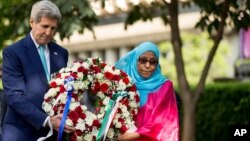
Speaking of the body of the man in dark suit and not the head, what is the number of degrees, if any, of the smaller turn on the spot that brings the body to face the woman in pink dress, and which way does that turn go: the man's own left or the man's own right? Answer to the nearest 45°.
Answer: approximately 45° to the man's own left

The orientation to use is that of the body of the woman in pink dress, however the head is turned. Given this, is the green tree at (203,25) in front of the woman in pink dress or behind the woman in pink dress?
behind

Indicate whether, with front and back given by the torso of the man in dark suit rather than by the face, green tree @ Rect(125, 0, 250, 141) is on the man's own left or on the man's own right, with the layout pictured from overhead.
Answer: on the man's own left

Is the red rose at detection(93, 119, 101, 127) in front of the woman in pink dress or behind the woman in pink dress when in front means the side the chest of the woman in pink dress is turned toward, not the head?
in front

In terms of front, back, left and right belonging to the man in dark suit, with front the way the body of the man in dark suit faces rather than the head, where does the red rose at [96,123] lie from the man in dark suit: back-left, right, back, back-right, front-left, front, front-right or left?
front-left

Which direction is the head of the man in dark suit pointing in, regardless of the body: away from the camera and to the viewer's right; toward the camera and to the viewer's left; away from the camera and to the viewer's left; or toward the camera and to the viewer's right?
toward the camera and to the viewer's right

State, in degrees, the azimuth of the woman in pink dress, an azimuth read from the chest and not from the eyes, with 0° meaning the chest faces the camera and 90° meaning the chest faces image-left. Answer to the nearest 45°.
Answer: approximately 45°

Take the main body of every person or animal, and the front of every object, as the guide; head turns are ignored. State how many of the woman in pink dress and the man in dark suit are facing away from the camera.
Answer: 0

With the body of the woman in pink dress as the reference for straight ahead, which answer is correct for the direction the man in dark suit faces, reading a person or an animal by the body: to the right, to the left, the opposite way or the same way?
to the left

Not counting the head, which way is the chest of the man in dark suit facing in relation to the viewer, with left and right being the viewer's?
facing the viewer and to the right of the viewer
